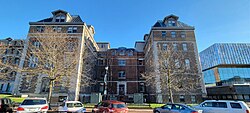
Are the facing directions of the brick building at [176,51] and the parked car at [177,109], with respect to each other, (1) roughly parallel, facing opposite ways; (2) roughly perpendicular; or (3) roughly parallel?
roughly perpendicular

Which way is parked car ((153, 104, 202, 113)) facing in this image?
to the viewer's left

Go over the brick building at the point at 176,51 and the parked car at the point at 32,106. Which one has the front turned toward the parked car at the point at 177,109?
the brick building

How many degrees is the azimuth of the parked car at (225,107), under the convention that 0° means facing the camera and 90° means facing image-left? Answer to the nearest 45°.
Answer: approximately 90°

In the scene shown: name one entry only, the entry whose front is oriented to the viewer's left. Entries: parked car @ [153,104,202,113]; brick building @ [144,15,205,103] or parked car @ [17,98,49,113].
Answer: parked car @ [153,104,202,113]

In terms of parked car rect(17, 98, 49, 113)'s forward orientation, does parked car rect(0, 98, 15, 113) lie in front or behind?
in front

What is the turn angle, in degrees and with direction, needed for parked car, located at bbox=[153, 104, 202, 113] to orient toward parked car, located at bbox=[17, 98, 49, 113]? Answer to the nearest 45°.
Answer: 0° — it already faces it

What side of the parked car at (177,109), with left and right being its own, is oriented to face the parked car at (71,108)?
front

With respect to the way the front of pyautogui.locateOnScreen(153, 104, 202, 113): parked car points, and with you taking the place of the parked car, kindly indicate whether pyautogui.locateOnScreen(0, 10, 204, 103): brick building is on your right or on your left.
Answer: on your right

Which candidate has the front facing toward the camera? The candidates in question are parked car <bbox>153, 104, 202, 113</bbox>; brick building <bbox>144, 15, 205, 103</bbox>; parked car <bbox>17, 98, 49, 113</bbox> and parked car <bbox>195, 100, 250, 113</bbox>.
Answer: the brick building

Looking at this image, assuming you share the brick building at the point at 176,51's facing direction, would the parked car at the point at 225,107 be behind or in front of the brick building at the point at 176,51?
in front
